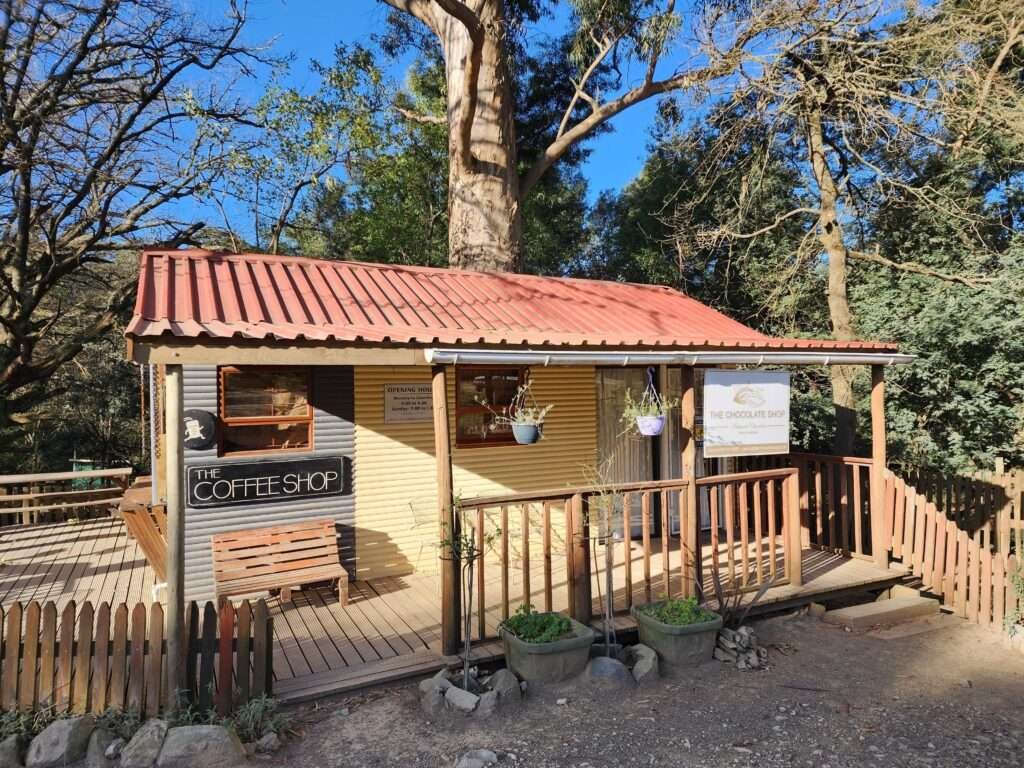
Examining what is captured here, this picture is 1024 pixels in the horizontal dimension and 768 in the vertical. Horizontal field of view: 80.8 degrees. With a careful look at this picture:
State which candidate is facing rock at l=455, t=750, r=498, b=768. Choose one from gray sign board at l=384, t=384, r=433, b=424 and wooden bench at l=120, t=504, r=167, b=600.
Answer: the gray sign board

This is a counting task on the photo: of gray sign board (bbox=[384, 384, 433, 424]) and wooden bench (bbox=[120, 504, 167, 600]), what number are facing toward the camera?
1

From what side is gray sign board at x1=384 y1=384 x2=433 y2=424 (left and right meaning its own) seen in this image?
front

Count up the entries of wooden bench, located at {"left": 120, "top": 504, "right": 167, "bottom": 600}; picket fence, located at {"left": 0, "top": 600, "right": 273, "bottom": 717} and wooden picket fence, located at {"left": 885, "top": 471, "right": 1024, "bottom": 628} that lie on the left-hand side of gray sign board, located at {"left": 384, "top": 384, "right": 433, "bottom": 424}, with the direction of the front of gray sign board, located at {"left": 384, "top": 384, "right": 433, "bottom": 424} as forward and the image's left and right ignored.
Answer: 1

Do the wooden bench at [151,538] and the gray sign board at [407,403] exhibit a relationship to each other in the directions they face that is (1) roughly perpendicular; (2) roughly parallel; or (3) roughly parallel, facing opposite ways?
roughly perpendicular

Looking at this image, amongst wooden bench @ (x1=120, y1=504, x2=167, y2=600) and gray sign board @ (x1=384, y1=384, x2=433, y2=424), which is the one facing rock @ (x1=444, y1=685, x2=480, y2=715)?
the gray sign board

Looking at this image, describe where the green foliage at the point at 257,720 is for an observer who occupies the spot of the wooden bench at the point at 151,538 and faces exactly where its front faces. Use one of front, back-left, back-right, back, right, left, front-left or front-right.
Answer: left

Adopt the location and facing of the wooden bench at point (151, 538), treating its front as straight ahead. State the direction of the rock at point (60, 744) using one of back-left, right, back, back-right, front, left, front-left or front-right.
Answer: left

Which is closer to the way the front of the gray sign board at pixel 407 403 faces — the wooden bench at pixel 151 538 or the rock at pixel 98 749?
the rock

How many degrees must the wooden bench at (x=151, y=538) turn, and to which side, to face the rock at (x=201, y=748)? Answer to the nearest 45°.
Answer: approximately 90° to its left

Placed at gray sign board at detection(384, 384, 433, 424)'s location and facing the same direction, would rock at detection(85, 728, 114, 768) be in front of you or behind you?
in front

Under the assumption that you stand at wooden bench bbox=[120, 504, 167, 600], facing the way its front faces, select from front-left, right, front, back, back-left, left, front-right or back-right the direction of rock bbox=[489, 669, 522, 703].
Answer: back-left

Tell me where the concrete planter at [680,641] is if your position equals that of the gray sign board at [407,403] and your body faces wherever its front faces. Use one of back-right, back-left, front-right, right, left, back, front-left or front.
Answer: front-left

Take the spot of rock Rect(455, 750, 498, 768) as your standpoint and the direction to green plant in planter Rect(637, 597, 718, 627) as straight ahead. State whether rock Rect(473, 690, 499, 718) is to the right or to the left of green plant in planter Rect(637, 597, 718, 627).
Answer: left

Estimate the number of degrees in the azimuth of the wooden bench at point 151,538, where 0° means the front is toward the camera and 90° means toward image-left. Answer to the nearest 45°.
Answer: approximately 90°
